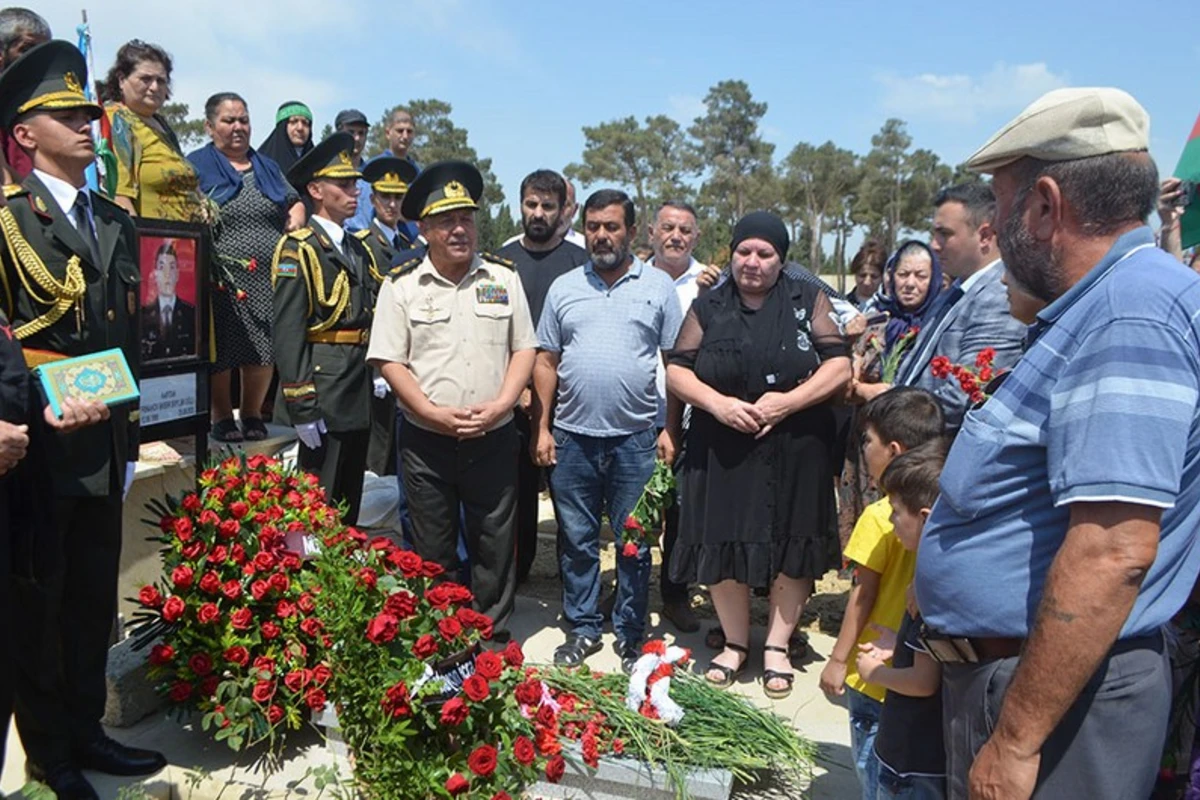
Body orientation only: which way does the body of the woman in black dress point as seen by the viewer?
toward the camera

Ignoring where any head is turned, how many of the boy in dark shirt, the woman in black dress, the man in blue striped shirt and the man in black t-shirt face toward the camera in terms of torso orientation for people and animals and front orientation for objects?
2

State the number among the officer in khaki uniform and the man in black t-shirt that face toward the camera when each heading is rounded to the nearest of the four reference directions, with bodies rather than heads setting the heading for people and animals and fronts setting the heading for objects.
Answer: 2

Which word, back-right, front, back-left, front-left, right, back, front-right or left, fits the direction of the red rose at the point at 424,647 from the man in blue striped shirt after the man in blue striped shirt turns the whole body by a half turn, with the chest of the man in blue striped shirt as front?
back

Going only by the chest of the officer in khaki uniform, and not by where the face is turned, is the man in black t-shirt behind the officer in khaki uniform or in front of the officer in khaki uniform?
behind

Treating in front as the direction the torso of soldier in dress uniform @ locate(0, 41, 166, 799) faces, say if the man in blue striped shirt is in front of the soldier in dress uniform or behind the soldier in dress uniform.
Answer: in front

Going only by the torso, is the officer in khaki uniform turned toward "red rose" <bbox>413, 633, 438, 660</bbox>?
yes

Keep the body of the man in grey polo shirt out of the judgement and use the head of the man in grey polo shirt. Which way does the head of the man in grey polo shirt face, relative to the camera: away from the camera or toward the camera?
toward the camera

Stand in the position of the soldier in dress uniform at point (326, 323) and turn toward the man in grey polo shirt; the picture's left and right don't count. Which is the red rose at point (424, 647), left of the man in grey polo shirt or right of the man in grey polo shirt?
right

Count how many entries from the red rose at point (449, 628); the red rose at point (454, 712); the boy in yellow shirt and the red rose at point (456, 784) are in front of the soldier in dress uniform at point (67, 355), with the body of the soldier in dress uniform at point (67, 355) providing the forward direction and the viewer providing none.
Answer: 4

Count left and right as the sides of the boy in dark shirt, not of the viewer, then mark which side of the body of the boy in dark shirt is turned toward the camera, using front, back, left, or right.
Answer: left

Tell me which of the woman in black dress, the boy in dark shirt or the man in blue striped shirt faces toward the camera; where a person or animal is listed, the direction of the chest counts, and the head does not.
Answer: the woman in black dress

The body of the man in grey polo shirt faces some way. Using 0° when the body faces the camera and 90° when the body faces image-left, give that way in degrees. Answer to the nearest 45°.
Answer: approximately 0°

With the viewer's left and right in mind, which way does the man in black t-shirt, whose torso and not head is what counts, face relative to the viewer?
facing the viewer

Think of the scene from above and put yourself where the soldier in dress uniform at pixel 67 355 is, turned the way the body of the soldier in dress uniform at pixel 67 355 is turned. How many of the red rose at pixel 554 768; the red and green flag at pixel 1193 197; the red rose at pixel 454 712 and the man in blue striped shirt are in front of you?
4
